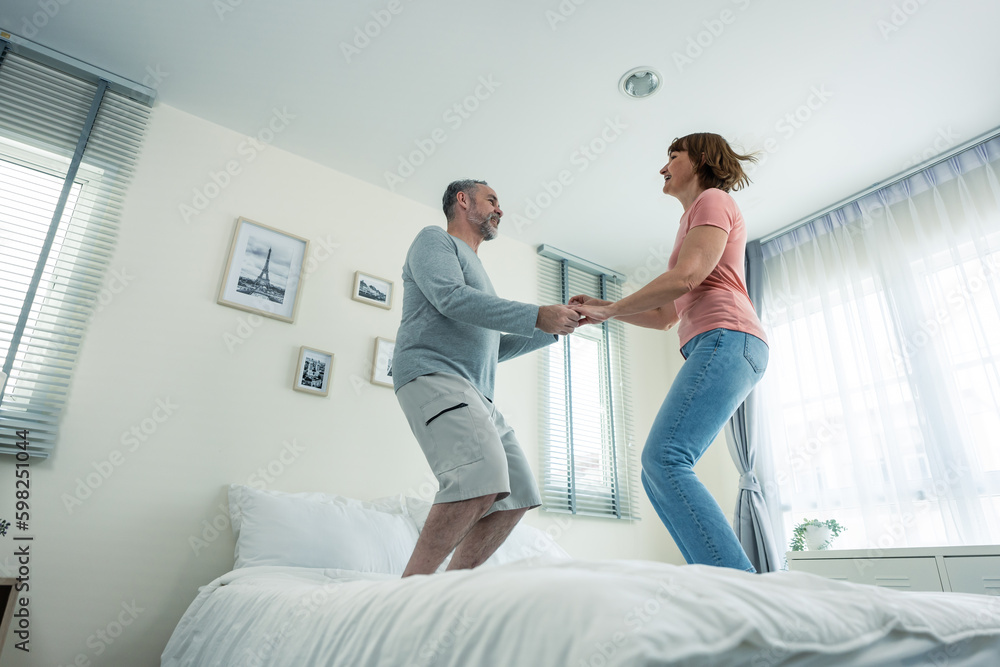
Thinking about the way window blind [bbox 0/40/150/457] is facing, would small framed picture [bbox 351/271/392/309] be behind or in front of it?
in front

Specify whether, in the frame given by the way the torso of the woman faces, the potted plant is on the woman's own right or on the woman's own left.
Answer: on the woman's own right

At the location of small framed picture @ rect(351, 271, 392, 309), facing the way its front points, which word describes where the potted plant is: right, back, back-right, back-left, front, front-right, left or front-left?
front-left

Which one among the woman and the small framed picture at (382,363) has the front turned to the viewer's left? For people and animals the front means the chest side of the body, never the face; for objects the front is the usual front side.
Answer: the woman

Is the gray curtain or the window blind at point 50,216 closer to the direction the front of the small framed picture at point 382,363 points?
the gray curtain

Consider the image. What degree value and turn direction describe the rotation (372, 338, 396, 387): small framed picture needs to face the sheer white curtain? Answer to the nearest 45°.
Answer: approximately 45° to its left

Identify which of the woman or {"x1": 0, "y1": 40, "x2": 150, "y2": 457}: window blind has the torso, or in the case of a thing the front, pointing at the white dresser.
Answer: the window blind

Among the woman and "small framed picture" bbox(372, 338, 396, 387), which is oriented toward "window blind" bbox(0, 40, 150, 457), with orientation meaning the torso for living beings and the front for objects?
the woman

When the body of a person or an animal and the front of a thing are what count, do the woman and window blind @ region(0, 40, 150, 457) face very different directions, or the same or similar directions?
very different directions

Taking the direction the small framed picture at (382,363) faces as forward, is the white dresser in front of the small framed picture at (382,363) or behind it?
in front

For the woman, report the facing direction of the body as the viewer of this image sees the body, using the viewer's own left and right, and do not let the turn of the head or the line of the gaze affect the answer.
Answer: facing to the left of the viewer

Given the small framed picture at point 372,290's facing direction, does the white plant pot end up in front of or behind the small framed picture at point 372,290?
in front

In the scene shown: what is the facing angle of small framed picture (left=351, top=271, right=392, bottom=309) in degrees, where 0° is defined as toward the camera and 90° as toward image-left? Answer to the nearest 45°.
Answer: approximately 315°

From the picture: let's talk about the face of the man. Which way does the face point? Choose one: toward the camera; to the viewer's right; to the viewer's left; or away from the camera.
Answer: to the viewer's right

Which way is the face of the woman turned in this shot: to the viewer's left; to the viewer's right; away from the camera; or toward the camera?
to the viewer's left
